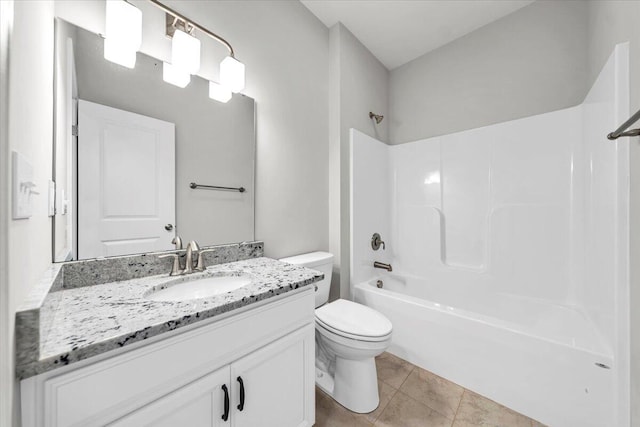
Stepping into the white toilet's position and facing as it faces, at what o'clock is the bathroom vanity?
The bathroom vanity is roughly at 3 o'clock from the white toilet.

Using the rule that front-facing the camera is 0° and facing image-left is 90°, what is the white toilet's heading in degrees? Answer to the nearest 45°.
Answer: approximately 315°

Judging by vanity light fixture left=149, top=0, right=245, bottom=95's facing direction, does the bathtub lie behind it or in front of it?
in front

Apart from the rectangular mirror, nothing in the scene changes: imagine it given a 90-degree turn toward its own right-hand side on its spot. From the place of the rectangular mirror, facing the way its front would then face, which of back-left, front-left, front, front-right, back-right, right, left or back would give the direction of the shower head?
back-left

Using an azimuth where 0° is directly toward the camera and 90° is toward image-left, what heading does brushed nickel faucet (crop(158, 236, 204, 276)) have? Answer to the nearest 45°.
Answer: approximately 315°

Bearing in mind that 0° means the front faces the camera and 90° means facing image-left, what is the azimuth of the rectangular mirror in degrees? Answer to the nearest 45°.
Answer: approximately 315°

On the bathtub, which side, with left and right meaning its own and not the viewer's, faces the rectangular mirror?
front

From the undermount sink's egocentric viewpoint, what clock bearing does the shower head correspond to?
The shower head is roughly at 10 o'clock from the undermount sink.
